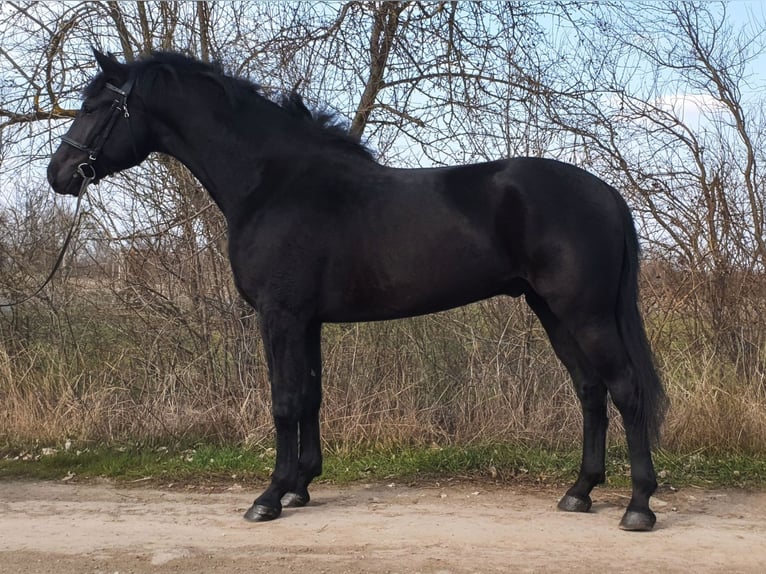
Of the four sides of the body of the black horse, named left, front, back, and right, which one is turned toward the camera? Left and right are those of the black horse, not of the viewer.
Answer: left
